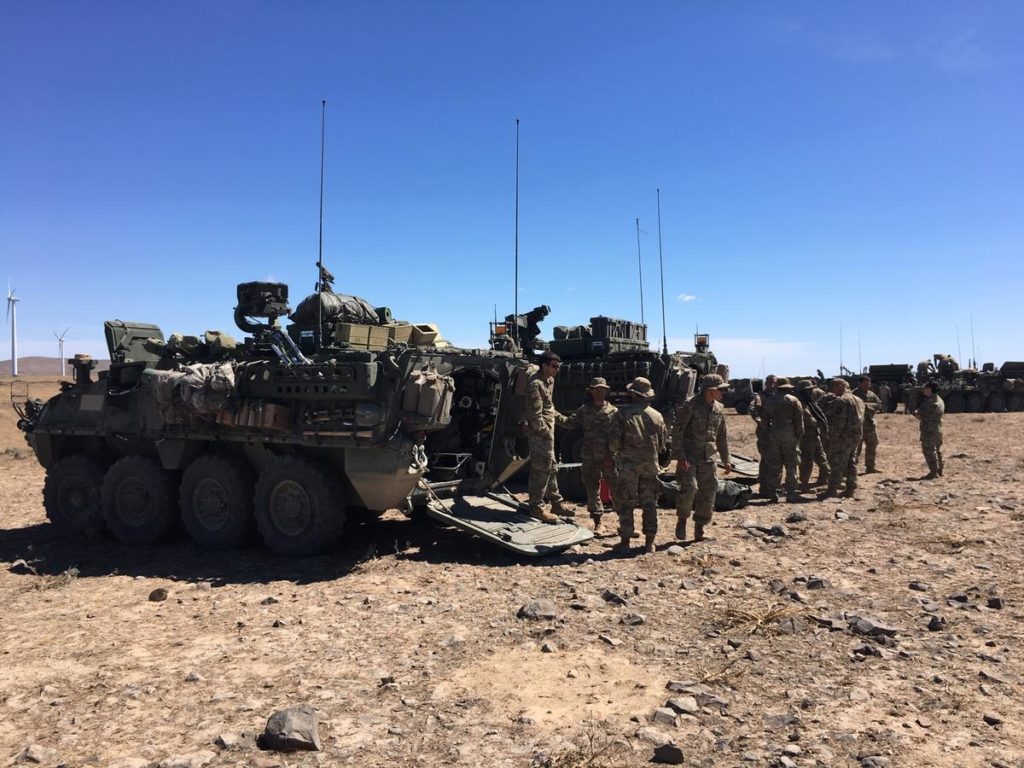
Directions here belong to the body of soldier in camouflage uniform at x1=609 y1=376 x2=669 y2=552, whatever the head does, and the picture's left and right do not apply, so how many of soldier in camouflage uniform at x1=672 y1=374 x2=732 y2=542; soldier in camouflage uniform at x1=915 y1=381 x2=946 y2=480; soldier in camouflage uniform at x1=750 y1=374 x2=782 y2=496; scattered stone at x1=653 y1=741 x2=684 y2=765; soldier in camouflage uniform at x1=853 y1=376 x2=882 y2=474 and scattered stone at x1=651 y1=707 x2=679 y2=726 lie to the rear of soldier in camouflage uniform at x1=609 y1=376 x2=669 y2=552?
2

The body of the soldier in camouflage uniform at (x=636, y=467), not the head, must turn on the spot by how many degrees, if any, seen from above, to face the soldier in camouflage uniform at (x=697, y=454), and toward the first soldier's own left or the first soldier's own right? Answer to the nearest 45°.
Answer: approximately 45° to the first soldier's own right

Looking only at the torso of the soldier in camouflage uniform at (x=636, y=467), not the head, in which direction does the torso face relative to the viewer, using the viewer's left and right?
facing away from the viewer

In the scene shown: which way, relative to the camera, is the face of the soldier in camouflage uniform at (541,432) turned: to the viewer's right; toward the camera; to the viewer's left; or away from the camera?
to the viewer's right

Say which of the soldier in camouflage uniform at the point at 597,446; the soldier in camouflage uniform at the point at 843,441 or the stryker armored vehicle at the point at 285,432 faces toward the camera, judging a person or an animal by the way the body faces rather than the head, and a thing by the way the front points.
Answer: the soldier in camouflage uniform at the point at 597,446

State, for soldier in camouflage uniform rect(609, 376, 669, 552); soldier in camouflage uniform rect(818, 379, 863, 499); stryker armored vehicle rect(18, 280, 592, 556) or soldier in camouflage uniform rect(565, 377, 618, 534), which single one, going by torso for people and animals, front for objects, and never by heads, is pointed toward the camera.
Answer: soldier in camouflage uniform rect(565, 377, 618, 534)

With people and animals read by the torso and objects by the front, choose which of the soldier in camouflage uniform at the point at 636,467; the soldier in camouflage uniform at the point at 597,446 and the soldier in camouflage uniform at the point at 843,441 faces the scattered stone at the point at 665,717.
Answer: the soldier in camouflage uniform at the point at 597,446

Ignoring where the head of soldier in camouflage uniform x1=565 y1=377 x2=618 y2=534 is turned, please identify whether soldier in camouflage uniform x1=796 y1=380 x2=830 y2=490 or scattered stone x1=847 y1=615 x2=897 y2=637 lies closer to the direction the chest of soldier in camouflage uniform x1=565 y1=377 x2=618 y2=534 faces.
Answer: the scattered stone

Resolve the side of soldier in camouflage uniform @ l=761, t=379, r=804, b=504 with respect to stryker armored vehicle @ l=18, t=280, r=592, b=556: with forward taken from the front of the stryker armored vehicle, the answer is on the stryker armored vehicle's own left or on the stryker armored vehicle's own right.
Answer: on the stryker armored vehicle's own right

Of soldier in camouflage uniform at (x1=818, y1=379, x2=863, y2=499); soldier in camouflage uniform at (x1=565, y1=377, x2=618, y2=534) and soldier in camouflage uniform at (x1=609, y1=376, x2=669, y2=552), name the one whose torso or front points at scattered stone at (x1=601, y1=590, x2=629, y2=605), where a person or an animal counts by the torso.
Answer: soldier in camouflage uniform at (x1=565, y1=377, x2=618, y2=534)

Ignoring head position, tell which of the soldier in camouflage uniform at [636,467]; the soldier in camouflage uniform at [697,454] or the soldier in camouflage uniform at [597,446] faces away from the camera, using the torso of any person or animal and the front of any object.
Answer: the soldier in camouflage uniform at [636,467]

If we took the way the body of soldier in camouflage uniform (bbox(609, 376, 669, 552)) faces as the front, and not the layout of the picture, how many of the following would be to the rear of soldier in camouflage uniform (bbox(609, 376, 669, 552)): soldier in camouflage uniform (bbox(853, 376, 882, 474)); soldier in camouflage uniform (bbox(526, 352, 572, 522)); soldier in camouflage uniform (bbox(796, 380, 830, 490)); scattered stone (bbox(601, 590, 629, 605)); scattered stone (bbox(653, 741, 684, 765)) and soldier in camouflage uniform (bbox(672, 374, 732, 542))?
2

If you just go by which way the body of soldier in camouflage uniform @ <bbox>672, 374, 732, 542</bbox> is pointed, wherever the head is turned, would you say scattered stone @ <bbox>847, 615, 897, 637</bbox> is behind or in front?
in front

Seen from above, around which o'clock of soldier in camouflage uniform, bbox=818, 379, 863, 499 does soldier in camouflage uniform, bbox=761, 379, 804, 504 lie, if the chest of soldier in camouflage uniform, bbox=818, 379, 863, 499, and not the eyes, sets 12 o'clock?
soldier in camouflage uniform, bbox=761, 379, 804, 504 is roughly at 9 o'clock from soldier in camouflage uniform, bbox=818, 379, 863, 499.
